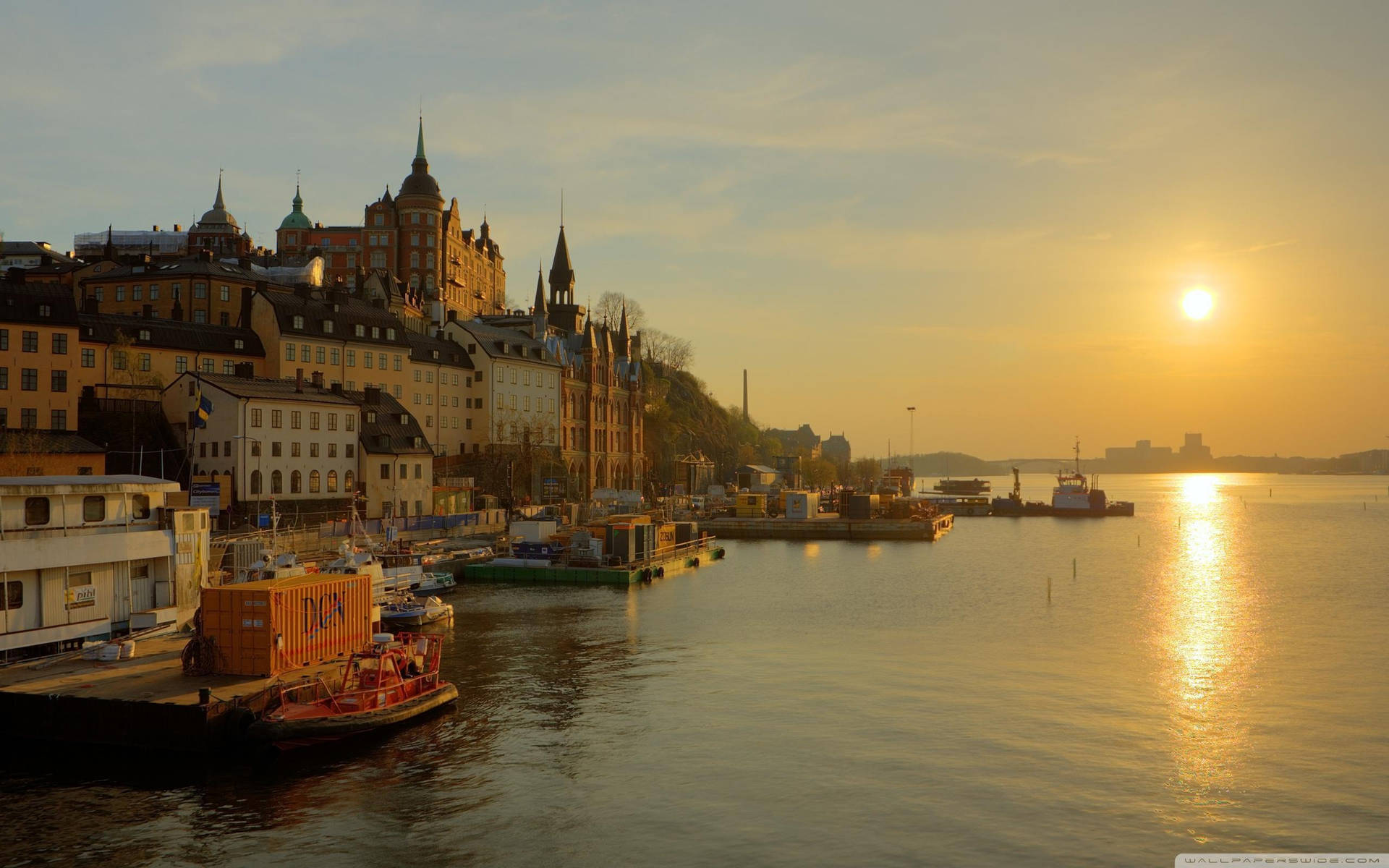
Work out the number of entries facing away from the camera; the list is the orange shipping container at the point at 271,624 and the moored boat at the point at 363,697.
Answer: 0

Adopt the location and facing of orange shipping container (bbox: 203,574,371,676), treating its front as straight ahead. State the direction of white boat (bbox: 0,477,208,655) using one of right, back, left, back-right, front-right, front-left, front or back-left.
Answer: right

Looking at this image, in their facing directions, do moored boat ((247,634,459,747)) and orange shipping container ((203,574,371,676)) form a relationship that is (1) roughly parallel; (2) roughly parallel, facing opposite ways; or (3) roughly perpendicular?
roughly parallel
